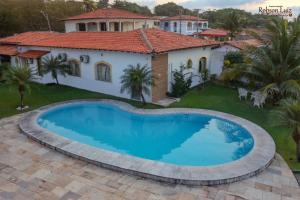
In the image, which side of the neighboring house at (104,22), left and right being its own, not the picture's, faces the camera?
front

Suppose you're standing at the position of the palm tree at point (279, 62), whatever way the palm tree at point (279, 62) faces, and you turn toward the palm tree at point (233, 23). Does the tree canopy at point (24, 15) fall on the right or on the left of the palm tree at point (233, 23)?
left

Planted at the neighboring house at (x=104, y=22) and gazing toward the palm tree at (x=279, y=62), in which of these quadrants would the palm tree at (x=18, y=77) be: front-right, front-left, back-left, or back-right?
front-right

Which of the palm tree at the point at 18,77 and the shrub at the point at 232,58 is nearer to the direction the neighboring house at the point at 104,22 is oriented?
the palm tree

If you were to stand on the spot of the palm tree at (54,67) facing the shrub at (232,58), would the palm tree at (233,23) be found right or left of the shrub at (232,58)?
left

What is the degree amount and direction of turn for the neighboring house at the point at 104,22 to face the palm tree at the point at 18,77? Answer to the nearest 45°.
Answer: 0° — it already faces it

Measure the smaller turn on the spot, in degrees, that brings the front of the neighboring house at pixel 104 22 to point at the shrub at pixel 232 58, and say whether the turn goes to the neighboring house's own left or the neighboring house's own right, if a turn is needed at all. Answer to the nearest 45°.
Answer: approximately 45° to the neighboring house's own left

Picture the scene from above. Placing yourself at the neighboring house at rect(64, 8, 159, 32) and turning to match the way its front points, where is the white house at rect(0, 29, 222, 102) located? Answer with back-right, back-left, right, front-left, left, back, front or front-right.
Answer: front

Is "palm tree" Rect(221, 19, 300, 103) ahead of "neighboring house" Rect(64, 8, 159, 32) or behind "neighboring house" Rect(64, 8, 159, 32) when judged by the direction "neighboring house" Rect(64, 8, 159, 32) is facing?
ahead

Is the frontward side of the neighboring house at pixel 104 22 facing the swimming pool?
yes

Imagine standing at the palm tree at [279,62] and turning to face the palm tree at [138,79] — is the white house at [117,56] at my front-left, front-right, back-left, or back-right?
front-right

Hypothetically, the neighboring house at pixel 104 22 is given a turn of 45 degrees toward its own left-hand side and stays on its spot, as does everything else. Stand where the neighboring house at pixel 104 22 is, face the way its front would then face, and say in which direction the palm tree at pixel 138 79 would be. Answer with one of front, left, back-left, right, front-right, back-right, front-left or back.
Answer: front-right
